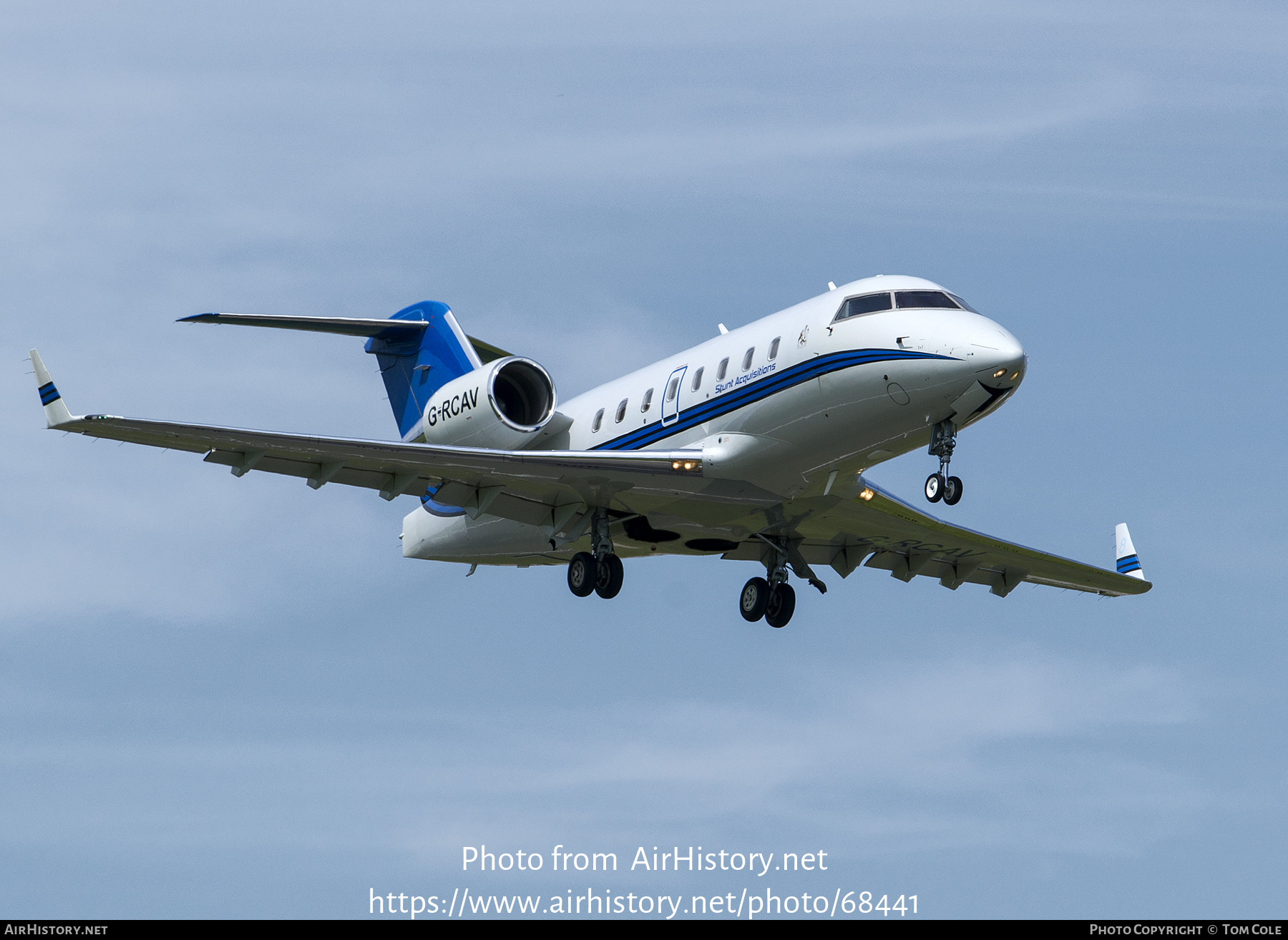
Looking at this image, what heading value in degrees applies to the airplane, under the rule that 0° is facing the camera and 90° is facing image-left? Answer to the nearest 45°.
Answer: approximately 315°
